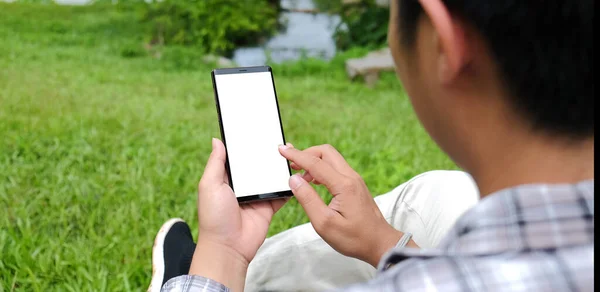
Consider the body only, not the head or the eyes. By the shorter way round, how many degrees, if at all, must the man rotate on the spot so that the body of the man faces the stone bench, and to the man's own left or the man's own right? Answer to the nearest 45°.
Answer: approximately 45° to the man's own right

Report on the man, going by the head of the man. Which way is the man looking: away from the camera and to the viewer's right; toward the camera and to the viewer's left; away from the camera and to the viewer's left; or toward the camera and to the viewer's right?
away from the camera and to the viewer's left

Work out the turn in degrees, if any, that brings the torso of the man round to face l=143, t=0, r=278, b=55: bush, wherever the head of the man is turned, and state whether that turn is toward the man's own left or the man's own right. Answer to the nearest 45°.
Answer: approximately 45° to the man's own right

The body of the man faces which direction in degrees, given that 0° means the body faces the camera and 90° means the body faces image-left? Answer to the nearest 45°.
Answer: approximately 135°

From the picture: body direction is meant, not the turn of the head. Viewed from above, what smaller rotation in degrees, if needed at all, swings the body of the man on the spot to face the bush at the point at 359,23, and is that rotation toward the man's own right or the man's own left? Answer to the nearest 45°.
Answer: approximately 45° to the man's own right
